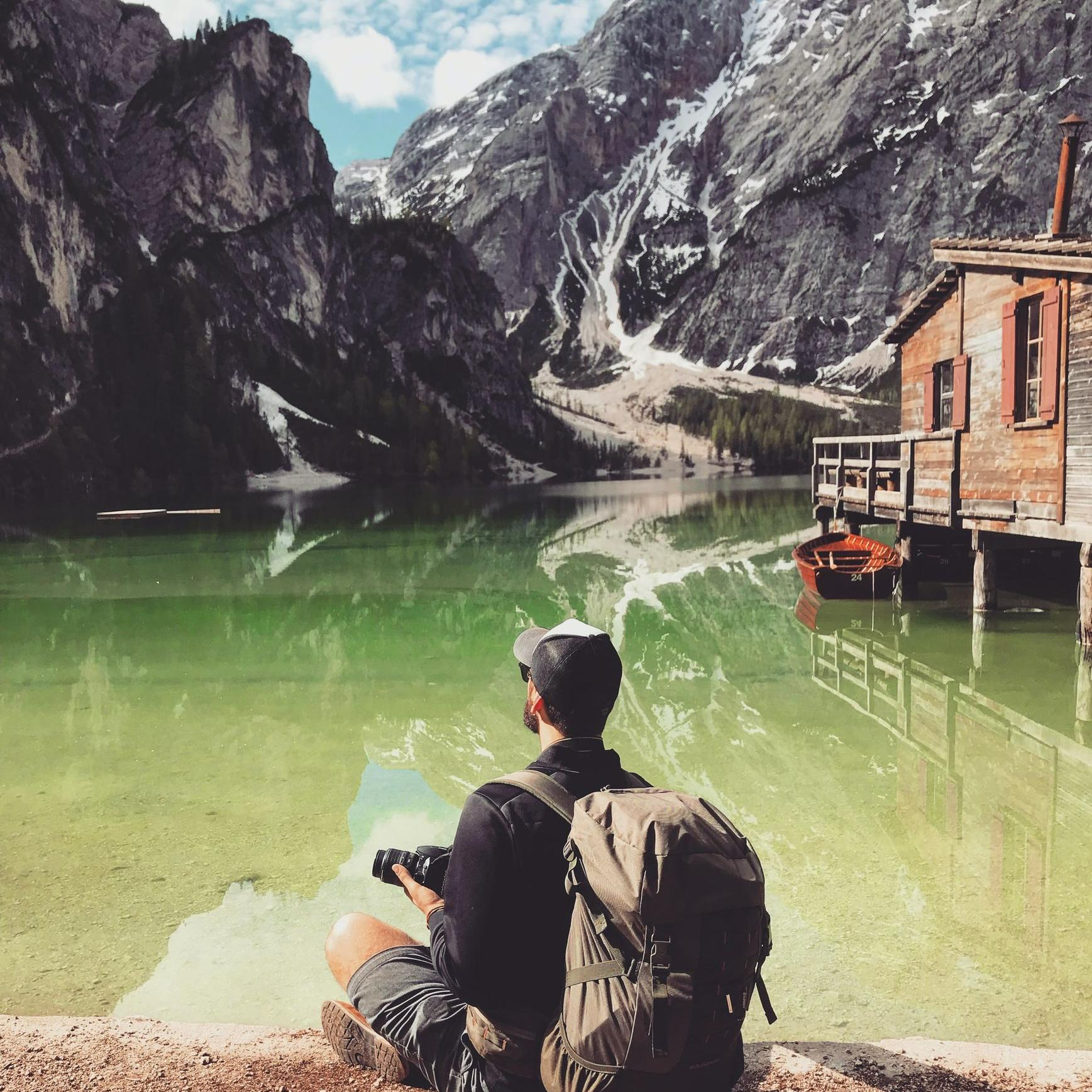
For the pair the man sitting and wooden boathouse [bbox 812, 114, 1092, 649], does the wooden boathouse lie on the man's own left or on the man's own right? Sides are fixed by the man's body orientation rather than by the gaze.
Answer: on the man's own right

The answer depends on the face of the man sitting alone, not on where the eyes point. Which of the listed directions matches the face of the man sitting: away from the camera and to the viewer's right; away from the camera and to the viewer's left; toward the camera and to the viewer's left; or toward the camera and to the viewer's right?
away from the camera and to the viewer's left

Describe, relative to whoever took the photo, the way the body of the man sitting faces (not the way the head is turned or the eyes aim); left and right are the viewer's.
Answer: facing away from the viewer and to the left of the viewer

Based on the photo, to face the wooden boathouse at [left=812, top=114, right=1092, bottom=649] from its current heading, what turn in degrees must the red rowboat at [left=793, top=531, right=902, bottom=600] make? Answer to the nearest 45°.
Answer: approximately 135° to its right

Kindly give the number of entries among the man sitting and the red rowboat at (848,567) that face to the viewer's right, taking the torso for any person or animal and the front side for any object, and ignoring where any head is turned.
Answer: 0
